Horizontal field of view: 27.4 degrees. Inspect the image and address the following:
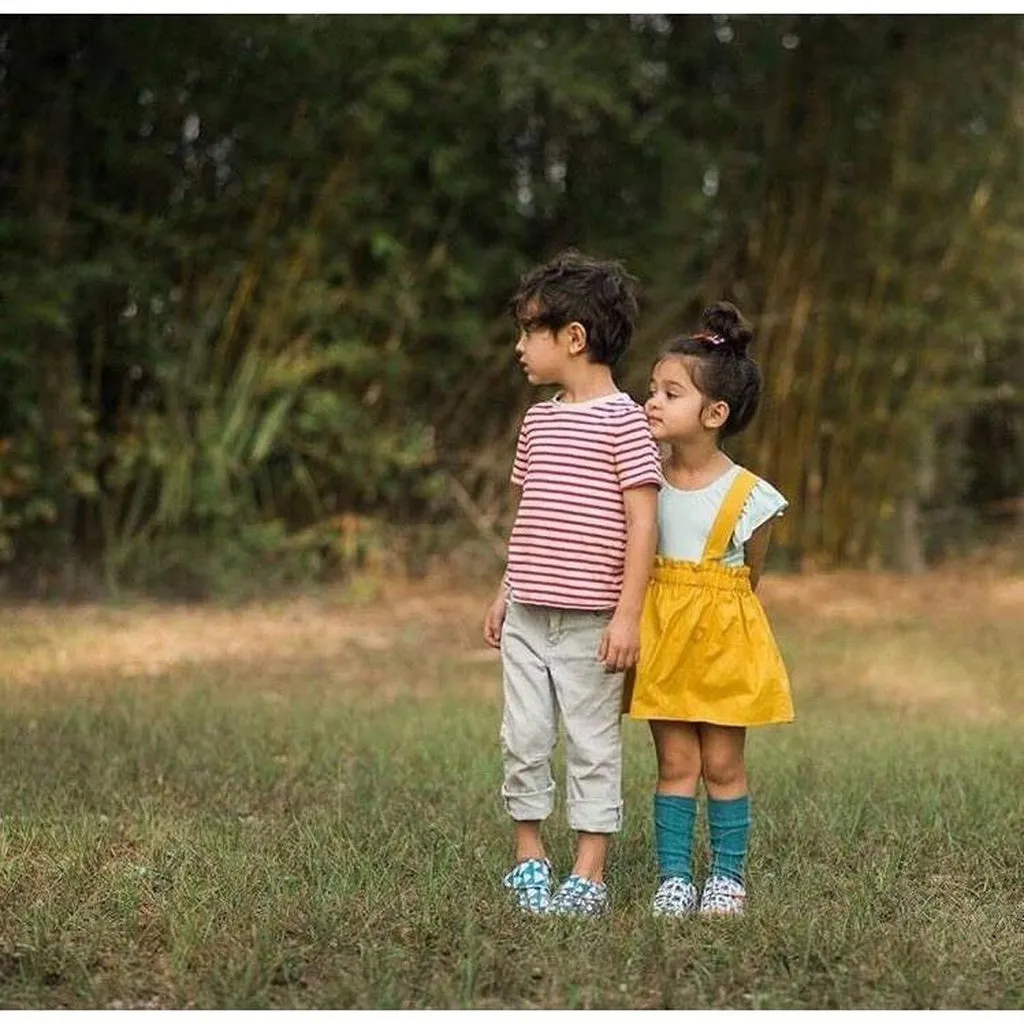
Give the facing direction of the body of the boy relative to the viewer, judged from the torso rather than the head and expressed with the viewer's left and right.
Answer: facing the viewer and to the left of the viewer

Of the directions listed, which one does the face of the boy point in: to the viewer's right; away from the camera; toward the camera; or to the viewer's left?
to the viewer's left
